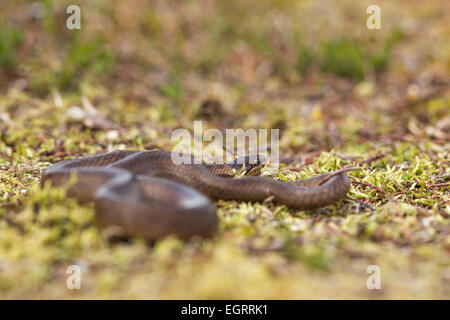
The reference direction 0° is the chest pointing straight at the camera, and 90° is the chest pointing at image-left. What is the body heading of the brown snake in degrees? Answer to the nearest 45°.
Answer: approximately 270°

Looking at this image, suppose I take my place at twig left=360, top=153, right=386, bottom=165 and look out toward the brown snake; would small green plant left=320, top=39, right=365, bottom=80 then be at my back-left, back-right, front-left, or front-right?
back-right
